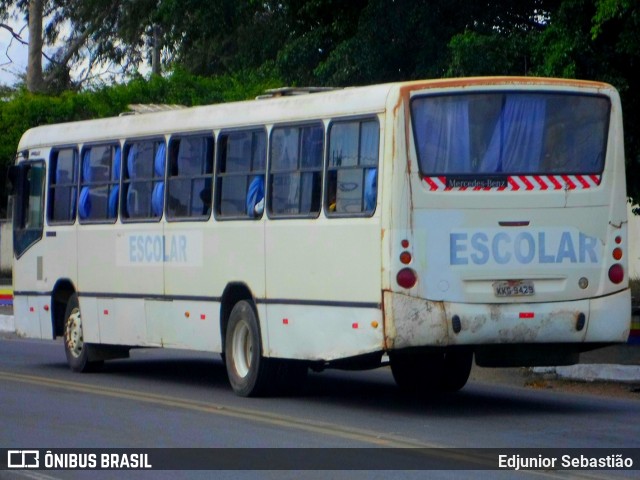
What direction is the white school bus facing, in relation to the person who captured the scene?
facing away from the viewer and to the left of the viewer
